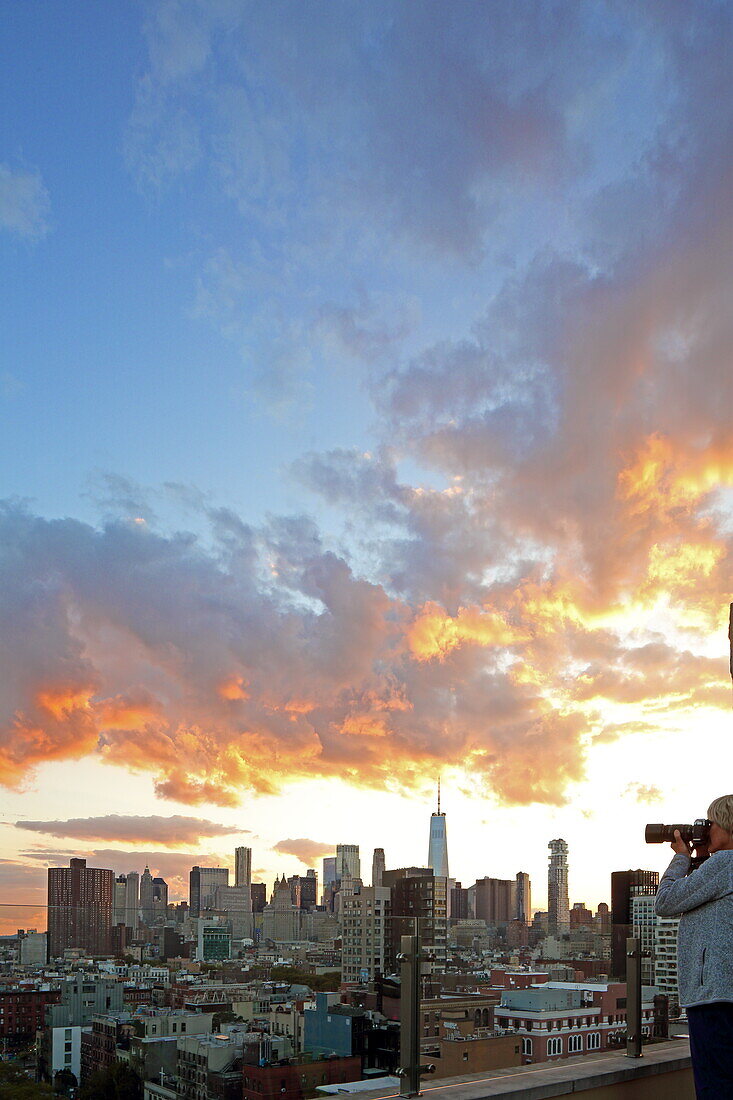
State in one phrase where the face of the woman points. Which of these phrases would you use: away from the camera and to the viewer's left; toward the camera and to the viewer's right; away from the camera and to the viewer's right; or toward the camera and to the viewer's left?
away from the camera and to the viewer's left

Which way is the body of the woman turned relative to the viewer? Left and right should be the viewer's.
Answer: facing to the left of the viewer
